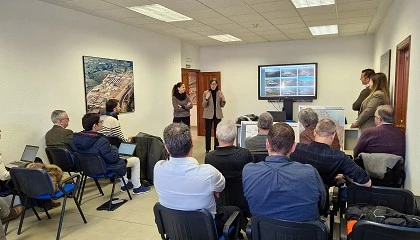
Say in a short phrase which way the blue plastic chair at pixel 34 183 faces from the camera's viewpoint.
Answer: facing away from the viewer and to the right of the viewer

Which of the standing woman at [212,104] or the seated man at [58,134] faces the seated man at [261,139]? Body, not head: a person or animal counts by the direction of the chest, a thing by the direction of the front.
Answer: the standing woman

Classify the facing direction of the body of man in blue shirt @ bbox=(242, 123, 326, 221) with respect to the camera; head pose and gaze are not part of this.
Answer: away from the camera

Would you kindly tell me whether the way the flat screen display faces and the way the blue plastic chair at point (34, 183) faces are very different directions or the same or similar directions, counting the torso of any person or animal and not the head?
very different directions

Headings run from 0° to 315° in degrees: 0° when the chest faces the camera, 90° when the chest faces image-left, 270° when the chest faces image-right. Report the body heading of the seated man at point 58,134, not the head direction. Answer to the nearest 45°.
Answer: approximately 225°

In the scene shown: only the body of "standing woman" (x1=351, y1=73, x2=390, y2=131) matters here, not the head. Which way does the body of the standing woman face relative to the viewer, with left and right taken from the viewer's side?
facing to the left of the viewer

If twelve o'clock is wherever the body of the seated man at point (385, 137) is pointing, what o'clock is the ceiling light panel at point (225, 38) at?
The ceiling light panel is roughly at 12 o'clock from the seated man.

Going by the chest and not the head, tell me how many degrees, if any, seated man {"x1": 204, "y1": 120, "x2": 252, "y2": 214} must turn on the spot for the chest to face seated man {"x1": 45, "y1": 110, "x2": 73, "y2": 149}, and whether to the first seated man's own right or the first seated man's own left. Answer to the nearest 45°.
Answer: approximately 45° to the first seated man's own left

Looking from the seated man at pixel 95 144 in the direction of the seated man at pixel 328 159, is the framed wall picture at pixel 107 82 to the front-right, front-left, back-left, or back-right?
back-left

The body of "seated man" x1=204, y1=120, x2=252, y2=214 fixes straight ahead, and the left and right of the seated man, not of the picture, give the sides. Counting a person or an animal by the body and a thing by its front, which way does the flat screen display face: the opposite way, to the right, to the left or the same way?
the opposite way

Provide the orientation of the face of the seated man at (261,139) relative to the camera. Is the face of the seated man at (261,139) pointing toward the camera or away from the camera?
away from the camera

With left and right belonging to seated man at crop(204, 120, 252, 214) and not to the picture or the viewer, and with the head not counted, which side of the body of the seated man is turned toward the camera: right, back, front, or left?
back

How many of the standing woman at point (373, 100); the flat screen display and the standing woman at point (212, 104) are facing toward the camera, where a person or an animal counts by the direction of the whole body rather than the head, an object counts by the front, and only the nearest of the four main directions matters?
2

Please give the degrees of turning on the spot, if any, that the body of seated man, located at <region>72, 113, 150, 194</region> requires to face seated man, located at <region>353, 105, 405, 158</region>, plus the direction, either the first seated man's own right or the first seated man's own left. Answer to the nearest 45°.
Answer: approximately 90° to the first seated man's own right

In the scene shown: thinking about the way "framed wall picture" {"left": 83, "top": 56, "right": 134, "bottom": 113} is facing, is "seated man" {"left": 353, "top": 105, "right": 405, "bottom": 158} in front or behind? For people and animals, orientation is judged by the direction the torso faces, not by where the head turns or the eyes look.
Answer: in front

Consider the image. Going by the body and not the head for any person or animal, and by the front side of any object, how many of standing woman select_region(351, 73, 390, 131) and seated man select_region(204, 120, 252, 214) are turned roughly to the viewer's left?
1
